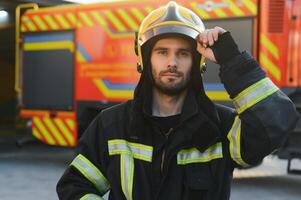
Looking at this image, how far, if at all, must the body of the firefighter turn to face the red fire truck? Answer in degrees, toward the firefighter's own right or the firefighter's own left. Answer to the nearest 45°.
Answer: approximately 180°

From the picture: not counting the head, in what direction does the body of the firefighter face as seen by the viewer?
toward the camera
